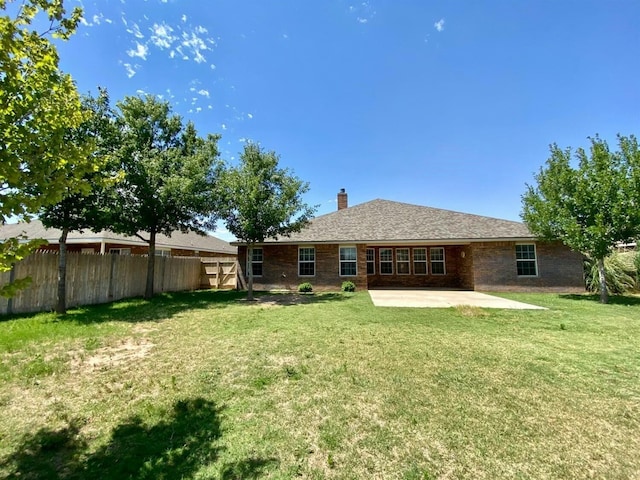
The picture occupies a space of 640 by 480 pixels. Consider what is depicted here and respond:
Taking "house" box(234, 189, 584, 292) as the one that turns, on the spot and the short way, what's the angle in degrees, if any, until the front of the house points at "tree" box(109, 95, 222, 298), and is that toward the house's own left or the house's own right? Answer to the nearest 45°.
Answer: approximately 135° to the house's own left

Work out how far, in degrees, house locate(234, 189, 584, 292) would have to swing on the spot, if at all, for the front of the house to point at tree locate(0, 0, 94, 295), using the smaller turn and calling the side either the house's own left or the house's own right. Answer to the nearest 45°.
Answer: approximately 180°

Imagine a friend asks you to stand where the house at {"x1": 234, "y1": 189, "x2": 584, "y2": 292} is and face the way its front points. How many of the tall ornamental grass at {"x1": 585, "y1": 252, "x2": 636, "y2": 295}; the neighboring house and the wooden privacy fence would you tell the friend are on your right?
1

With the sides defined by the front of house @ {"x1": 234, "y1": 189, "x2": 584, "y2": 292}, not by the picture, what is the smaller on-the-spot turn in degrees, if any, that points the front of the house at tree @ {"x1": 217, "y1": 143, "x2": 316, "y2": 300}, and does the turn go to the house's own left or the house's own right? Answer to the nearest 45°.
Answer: approximately 135° to the house's own left

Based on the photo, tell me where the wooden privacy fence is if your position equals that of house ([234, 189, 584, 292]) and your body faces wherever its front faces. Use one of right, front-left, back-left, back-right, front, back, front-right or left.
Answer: back-left

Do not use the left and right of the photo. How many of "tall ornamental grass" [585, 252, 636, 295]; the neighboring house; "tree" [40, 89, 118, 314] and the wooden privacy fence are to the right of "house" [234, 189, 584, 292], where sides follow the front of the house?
1

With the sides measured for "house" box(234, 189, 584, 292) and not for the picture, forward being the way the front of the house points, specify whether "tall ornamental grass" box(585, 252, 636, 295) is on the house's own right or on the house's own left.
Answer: on the house's own right

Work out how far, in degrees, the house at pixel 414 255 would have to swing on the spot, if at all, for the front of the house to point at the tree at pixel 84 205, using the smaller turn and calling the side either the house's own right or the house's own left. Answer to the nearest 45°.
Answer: approximately 135° to the house's own left

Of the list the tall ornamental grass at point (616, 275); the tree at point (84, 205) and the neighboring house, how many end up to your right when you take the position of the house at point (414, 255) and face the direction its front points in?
1

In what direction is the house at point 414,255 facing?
away from the camera
